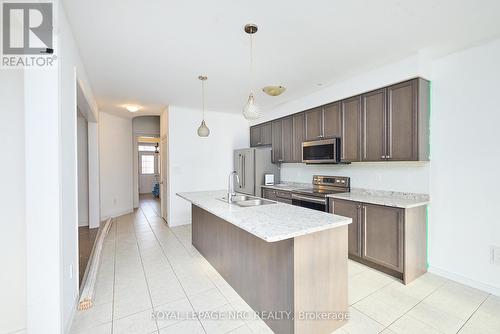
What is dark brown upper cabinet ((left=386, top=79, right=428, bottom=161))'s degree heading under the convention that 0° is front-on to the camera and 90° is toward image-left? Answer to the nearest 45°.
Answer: approximately 45°

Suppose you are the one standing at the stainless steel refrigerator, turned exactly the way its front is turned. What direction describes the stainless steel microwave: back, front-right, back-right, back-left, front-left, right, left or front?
left

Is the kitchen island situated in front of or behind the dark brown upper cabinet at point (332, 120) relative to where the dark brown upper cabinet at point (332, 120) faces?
in front

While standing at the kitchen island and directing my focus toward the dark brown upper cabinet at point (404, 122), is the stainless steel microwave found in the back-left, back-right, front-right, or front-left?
front-left

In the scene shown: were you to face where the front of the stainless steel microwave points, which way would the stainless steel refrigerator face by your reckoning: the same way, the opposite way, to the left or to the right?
the same way

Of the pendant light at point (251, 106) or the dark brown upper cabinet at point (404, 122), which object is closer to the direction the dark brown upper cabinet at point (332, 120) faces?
the pendant light

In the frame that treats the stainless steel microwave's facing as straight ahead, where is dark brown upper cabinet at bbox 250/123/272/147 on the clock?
The dark brown upper cabinet is roughly at 3 o'clock from the stainless steel microwave.

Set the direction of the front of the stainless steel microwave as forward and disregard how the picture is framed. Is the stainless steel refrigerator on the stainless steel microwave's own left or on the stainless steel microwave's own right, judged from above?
on the stainless steel microwave's own right

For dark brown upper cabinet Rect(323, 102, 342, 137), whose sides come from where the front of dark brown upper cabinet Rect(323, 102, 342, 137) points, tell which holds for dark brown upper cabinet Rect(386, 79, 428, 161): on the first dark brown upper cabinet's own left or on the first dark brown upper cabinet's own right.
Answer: on the first dark brown upper cabinet's own left

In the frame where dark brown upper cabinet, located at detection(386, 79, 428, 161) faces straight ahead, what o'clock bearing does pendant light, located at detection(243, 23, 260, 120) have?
The pendant light is roughly at 12 o'clock from the dark brown upper cabinet.

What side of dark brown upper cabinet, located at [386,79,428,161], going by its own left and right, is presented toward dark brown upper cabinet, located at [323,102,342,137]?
right

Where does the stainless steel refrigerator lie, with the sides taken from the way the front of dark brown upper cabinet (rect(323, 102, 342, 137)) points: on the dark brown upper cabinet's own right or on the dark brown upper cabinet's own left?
on the dark brown upper cabinet's own right

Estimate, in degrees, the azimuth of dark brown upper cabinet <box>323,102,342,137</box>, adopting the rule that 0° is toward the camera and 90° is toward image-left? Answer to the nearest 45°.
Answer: approximately 45°

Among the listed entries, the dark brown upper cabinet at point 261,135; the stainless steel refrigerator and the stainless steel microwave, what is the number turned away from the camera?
0

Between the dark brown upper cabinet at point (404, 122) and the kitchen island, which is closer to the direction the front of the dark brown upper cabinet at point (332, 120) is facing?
the kitchen island

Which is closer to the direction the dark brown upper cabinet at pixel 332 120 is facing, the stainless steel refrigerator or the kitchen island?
the kitchen island

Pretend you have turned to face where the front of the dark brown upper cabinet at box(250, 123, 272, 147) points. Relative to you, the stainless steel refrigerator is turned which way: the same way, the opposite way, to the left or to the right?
the same way

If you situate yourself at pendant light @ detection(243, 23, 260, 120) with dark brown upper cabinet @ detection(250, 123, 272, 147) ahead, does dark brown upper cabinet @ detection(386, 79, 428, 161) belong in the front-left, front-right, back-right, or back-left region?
front-right

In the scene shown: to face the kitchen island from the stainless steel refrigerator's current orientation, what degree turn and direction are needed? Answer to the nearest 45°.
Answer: approximately 45° to its left

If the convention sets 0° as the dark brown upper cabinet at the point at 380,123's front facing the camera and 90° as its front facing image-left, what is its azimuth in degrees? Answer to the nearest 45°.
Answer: approximately 45°
